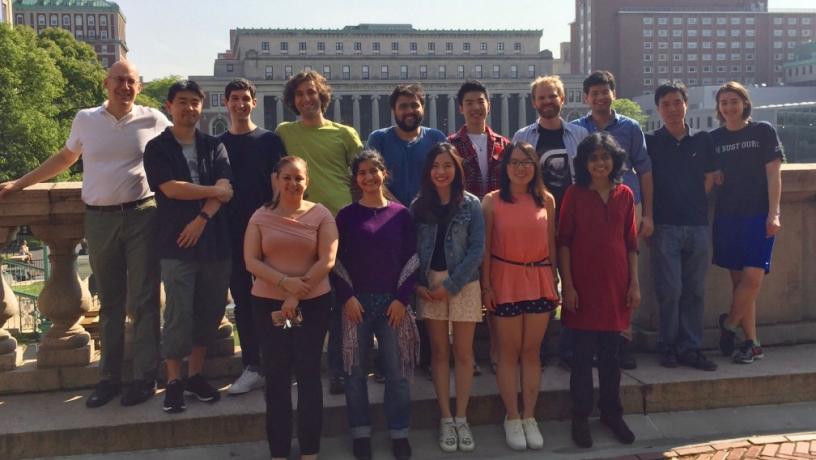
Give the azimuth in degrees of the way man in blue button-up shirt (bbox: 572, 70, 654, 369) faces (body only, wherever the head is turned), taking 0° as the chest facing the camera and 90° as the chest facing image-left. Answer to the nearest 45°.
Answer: approximately 0°
